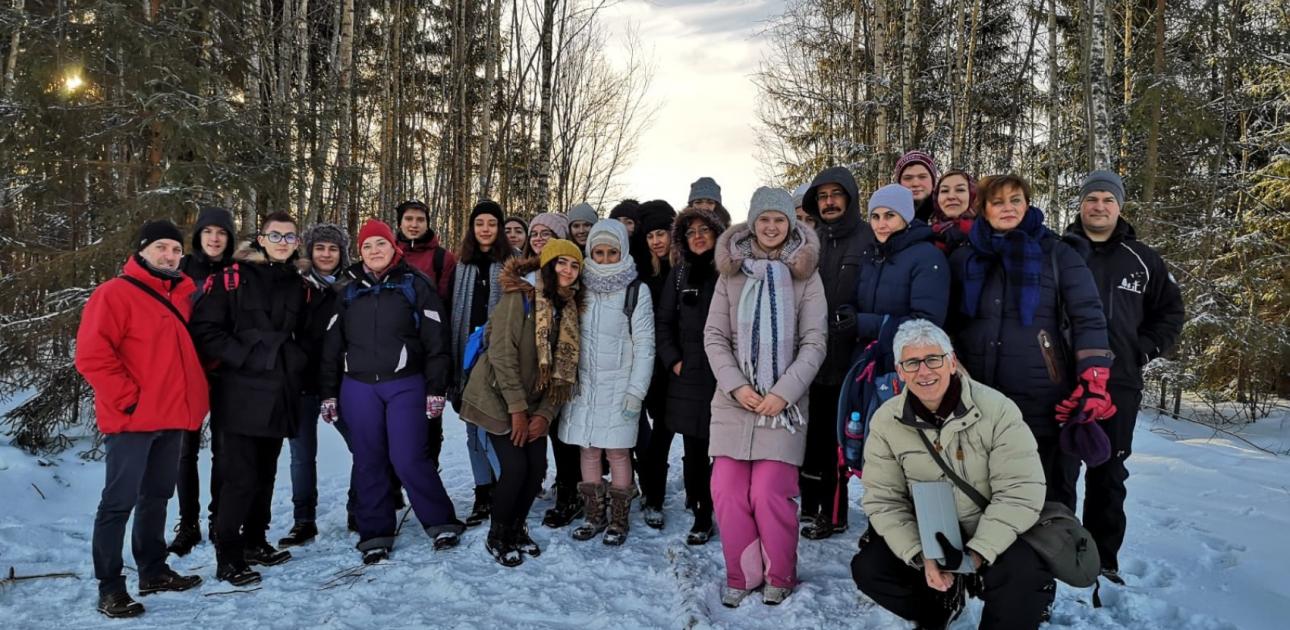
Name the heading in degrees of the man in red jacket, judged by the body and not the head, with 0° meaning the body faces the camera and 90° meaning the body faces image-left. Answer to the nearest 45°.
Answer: approximately 315°

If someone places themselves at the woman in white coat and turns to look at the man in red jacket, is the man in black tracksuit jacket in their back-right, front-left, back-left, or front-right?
back-left
